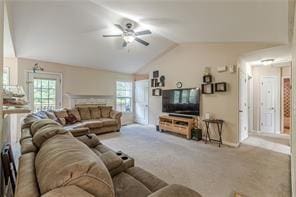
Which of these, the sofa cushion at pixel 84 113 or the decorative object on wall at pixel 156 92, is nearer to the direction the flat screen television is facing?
the sofa cushion

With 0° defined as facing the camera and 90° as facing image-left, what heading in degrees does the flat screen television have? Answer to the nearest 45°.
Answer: approximately 45°

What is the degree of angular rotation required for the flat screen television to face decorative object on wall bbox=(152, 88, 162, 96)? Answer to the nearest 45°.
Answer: approximately 90° to its right

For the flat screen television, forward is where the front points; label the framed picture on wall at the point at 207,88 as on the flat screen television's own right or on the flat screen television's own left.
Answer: on the flat screen television's own left

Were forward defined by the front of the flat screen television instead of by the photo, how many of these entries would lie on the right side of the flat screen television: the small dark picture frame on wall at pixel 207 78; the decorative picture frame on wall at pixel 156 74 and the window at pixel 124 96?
2

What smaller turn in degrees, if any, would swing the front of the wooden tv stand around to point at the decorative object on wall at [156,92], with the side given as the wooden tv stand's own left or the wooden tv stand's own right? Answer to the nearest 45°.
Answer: approximately 90° to the wooden tv stand's own right

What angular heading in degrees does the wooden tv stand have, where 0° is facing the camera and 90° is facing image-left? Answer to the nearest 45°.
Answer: approximately 45°

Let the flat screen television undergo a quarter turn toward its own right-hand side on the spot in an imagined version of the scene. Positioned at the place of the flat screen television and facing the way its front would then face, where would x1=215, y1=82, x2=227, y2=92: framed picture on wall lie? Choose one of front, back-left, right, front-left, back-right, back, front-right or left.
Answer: back

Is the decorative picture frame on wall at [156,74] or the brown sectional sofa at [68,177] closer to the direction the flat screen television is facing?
the brown sectional sofa
